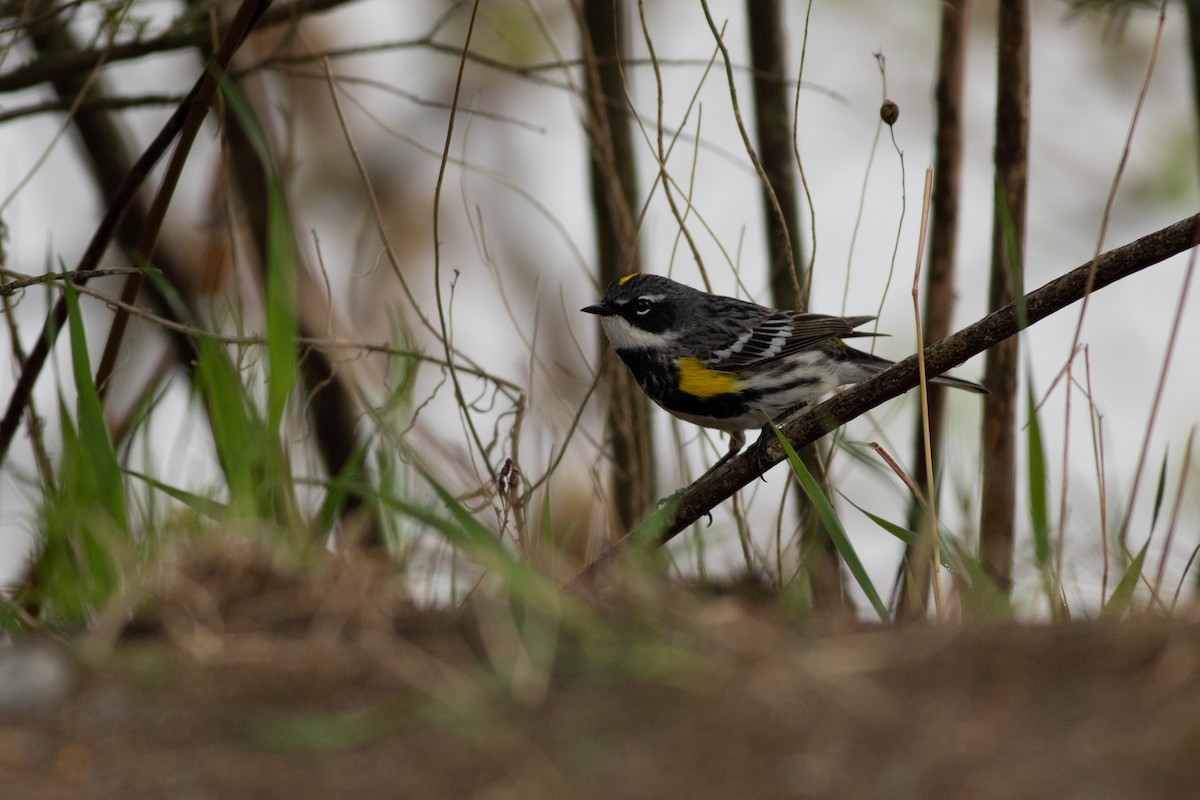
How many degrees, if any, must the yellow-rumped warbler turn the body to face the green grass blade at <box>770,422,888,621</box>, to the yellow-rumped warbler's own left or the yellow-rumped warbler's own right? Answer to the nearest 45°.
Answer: approximately 90° to the yellow-rumped warbler's own left

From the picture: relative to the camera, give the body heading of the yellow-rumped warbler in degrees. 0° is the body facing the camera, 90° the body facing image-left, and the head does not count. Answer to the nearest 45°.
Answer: approximately 90°

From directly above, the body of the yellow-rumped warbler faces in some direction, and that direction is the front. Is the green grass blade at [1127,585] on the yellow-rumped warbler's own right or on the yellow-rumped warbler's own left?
on the yellow-rumped warbler's own left

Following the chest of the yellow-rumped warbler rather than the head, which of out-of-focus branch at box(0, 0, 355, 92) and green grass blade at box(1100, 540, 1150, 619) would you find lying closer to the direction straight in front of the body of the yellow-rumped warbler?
the out-of-focus branch

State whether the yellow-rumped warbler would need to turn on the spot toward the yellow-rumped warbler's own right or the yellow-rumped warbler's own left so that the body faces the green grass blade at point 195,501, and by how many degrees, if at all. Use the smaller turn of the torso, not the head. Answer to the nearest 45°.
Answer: approximately 45° to the yellow-rumped warbler's own left

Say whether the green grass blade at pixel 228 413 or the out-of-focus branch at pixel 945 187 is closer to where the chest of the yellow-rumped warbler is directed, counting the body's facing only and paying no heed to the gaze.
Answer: the green grass blade

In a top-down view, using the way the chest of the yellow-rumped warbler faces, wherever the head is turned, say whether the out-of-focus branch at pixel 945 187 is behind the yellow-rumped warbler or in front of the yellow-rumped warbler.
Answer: behind

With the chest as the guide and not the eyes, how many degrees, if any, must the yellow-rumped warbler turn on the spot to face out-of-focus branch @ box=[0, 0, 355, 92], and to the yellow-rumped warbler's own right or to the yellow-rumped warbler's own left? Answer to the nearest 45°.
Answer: approximately 45° to the yellow-rumped warbler's own right
